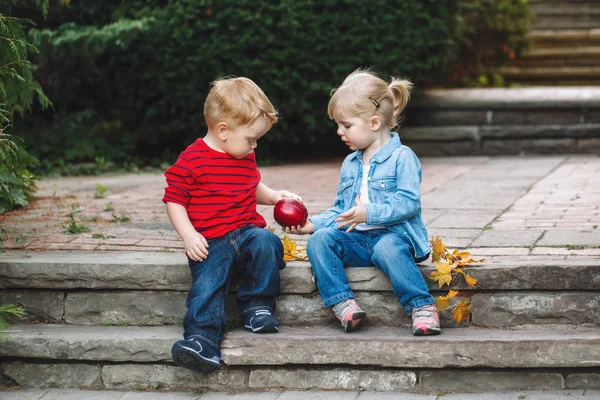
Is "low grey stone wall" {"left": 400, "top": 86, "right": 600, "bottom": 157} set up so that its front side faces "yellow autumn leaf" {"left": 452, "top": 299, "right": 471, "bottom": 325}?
yes

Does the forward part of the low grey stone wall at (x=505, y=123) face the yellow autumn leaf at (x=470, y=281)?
yes

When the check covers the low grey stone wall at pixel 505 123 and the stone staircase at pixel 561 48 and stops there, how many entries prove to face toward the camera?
2

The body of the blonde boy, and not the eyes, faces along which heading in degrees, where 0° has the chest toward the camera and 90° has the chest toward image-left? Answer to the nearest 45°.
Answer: approximately 315°

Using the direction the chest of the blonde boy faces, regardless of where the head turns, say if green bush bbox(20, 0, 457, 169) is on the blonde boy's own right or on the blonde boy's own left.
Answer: on the blonde boy's own left

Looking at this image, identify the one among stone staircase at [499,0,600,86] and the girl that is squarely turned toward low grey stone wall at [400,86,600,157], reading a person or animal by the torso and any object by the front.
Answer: stone staircase at [499,0,600,86]

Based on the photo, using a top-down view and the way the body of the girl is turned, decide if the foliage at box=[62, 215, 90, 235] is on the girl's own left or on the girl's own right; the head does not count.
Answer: on the girl's own right

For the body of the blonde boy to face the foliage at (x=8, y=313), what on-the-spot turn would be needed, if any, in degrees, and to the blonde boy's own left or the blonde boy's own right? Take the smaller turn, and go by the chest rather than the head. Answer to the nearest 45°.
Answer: approximately 135° to the blonde boy's own right

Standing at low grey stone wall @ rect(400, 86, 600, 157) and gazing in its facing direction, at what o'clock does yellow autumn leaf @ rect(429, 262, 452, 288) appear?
The yellow autumn leaf is roughly at 12 o'clock from the low grey stone wall.

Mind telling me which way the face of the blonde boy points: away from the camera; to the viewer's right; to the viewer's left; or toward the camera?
to the viewer's right

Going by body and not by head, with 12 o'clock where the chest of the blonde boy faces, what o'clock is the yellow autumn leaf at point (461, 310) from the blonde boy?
The yellow autumn leaf is roughly at 11 o'clock from the blonde boy.
